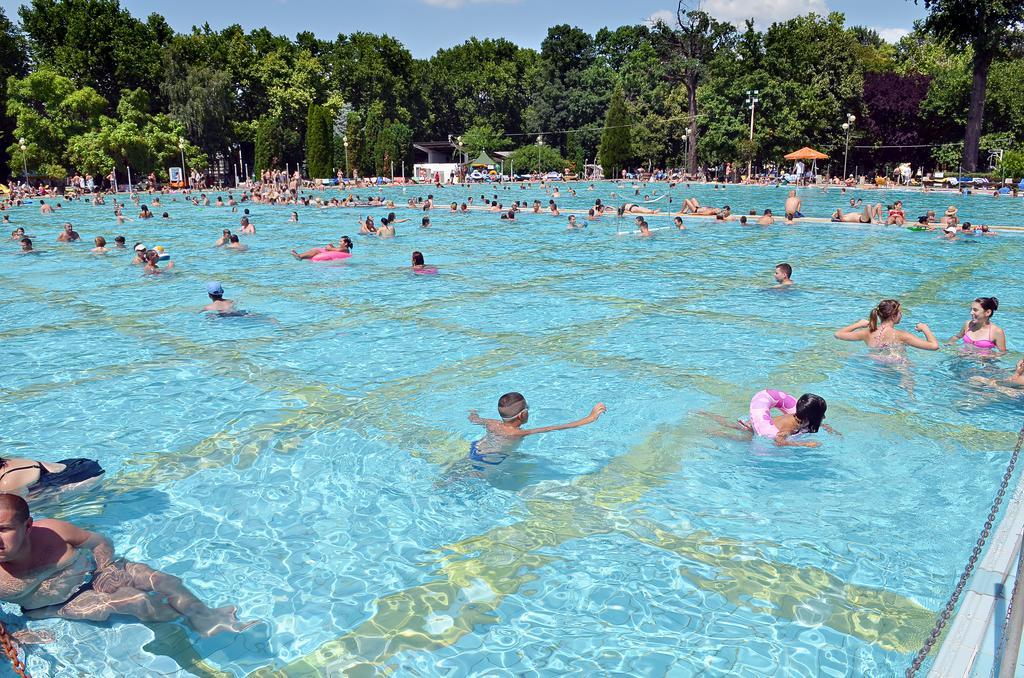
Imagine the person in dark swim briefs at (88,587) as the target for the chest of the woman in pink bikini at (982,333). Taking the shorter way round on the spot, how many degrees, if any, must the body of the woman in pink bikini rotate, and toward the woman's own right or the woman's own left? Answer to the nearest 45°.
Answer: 0° — they already face them

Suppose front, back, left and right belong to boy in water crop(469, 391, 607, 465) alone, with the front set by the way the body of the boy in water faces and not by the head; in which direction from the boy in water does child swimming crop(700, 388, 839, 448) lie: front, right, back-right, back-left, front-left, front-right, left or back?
front-right

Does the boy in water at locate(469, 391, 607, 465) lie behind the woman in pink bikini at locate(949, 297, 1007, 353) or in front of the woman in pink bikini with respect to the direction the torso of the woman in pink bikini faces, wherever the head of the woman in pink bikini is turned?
in front

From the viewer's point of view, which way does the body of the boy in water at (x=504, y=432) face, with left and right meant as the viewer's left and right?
facing away from the viewer and to the right of the viewer

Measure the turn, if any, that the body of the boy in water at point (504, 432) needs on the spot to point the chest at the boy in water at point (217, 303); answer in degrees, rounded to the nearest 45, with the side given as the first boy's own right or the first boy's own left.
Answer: approximately 90° to the first boy's own left

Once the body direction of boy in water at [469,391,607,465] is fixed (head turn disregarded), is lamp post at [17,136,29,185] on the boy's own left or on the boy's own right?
on the boy's own left

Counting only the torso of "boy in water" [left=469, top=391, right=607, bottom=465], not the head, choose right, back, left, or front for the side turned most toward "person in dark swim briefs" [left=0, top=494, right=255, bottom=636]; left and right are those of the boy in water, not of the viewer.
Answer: back

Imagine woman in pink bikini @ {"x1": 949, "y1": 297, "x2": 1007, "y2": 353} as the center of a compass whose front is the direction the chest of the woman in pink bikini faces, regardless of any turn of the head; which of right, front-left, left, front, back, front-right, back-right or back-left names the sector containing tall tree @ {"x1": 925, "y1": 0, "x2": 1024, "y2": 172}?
back-right

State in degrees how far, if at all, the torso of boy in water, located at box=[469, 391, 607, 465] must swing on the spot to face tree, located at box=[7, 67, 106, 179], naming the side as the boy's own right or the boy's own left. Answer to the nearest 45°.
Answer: approximately 90° to the boy's own left

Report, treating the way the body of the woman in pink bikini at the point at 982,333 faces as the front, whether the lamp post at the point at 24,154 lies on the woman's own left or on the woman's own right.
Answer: on the woman's own right

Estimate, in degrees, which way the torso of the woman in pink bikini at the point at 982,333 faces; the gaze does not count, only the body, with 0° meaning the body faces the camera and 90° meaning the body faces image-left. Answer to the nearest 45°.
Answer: approximately 45°

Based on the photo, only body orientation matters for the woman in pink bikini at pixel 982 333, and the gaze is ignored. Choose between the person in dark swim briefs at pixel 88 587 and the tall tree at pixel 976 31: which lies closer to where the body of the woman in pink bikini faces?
the person in dark swim briefs
